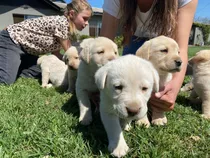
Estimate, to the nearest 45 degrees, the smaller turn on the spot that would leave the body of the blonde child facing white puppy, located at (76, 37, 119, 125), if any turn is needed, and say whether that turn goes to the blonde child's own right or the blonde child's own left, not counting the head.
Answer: approximately 90° to the blonde child's own right

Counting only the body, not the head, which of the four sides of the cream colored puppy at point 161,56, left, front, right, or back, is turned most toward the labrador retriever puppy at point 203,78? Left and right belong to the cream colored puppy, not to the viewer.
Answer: left

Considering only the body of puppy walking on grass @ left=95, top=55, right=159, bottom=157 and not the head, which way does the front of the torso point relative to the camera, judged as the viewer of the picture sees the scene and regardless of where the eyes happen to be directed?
toward the camera

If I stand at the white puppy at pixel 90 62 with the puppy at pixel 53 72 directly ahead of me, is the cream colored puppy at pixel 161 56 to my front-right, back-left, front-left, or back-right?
back-right

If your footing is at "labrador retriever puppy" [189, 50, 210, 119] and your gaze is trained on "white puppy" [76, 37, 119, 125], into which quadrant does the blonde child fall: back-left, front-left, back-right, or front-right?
front-right

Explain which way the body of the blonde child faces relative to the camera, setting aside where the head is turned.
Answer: to the viewer's right

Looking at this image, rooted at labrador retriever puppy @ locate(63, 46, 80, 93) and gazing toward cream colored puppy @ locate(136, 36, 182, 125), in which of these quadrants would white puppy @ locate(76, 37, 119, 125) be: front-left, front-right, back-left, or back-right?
front-right

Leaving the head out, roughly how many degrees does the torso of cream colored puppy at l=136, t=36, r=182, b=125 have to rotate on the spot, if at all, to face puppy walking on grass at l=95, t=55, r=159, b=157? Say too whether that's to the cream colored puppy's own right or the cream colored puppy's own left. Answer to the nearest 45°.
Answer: approximately 45° to the cream colored puppy's own right

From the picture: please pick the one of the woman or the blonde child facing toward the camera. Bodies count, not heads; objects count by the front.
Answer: the woman

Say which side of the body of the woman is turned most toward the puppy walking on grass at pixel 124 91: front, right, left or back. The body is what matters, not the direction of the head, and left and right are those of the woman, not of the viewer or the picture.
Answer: front

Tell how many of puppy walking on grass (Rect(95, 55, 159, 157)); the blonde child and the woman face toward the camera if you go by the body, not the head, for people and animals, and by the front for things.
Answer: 2

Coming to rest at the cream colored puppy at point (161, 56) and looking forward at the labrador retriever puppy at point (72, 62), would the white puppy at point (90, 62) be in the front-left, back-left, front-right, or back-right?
front-left
